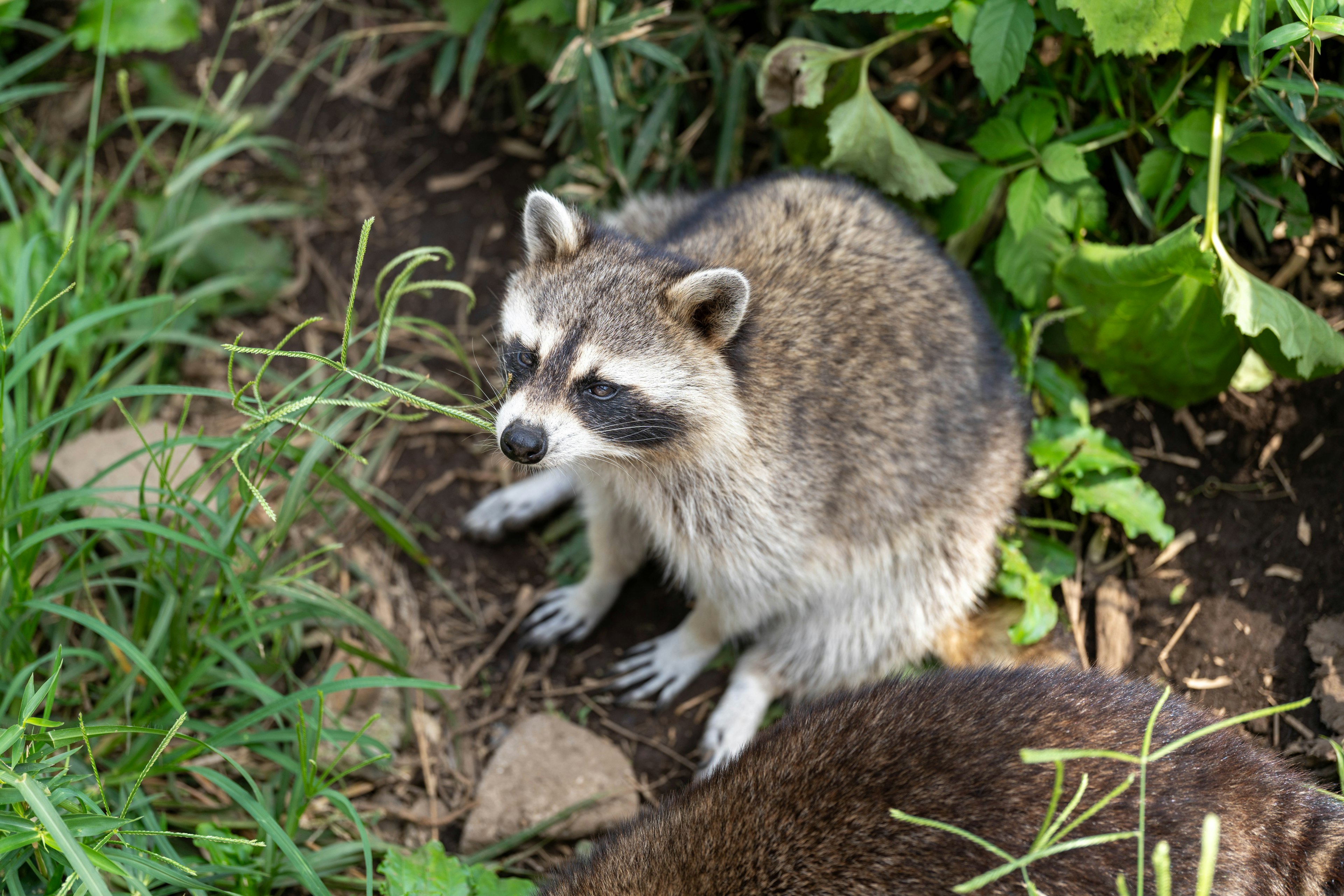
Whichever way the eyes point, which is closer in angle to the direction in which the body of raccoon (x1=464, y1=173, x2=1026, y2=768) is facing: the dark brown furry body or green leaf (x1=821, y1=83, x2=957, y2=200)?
the dark brown furry body

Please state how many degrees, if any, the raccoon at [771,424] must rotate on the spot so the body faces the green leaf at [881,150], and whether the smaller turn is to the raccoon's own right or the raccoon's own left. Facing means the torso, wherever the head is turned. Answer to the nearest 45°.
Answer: approximately 135° to the raccoon's own right

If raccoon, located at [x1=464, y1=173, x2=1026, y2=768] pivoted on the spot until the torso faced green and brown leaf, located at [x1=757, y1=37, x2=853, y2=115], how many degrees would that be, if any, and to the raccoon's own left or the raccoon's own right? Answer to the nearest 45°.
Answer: approximately 135° to the raccoon's own right

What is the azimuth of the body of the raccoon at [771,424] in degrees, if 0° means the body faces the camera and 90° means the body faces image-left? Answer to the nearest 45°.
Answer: approximately 45°

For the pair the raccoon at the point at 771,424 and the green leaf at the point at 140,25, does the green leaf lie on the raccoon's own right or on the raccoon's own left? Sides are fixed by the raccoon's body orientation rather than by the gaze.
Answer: on the raccoon's own right
